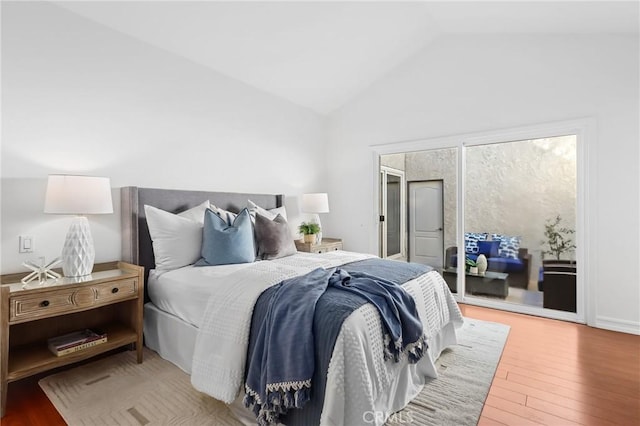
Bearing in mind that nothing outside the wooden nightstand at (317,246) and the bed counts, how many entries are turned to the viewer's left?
0

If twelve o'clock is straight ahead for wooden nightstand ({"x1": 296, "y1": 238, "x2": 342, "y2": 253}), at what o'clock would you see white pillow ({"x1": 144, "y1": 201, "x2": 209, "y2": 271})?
The white pillow is roughly at 3 o'clock from the wooden nightstand.

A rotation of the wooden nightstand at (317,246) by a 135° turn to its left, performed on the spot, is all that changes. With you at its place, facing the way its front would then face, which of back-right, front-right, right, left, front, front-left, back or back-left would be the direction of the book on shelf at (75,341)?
back-left

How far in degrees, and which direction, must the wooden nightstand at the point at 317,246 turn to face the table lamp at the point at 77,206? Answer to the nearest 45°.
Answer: approximately 90° to its right

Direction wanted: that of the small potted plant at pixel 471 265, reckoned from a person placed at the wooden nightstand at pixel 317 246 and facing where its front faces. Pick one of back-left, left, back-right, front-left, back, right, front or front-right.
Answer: front-left

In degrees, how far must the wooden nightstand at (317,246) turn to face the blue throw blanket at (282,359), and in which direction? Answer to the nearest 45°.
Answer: approximately 45° to its right

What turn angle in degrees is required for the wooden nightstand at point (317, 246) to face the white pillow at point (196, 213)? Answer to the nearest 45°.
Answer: approximately 90° to its right

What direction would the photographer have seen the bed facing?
facing the viewer and to the right of the viewer

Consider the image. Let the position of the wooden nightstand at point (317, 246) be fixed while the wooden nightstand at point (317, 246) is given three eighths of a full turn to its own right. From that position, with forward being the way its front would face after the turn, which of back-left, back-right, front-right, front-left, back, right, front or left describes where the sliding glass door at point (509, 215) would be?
back

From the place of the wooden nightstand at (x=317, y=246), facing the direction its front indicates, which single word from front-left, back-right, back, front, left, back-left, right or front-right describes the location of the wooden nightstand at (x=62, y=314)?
right

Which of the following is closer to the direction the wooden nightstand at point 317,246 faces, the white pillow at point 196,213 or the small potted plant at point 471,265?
the small potted plant
